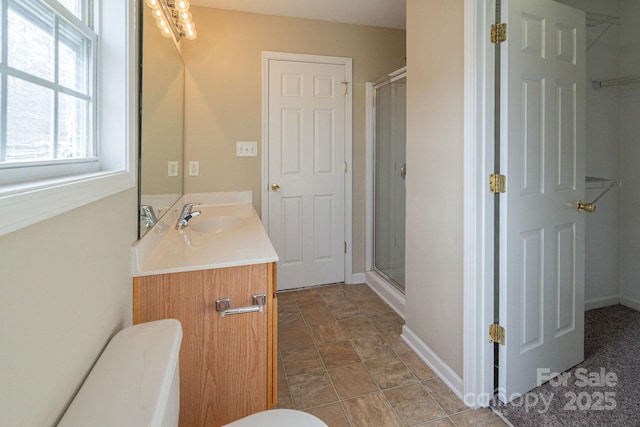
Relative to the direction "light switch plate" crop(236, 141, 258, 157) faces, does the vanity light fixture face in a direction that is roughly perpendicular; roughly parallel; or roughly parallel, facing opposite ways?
roughly perpendicular

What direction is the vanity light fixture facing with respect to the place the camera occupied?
facing to the right of the viewer

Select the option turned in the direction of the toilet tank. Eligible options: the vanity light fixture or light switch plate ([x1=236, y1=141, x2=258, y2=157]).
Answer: the light switch plate
